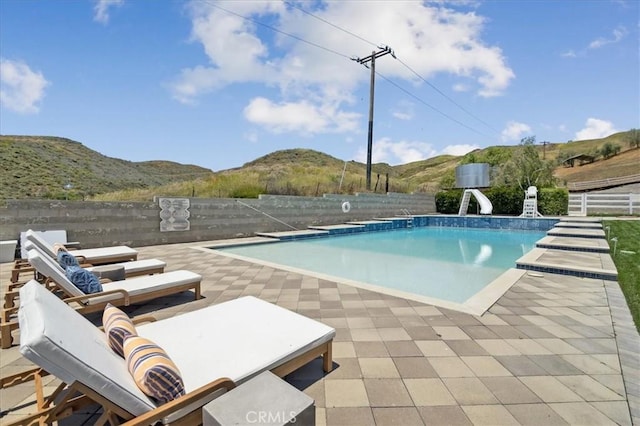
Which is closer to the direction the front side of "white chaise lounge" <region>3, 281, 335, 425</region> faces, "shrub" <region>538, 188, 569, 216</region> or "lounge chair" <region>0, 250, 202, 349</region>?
the shrub

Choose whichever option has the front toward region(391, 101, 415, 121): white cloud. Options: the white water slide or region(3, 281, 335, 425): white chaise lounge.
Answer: the white chaise lounge

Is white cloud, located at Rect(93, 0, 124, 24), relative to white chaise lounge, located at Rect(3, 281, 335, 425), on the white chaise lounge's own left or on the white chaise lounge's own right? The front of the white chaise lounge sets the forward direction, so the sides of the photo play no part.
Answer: on the white chaise lounge's own left

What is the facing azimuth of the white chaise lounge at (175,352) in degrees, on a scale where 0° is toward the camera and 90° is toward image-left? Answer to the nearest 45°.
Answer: approximately 225°

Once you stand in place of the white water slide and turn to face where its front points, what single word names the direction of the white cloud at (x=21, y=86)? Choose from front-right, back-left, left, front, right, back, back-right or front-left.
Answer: right
